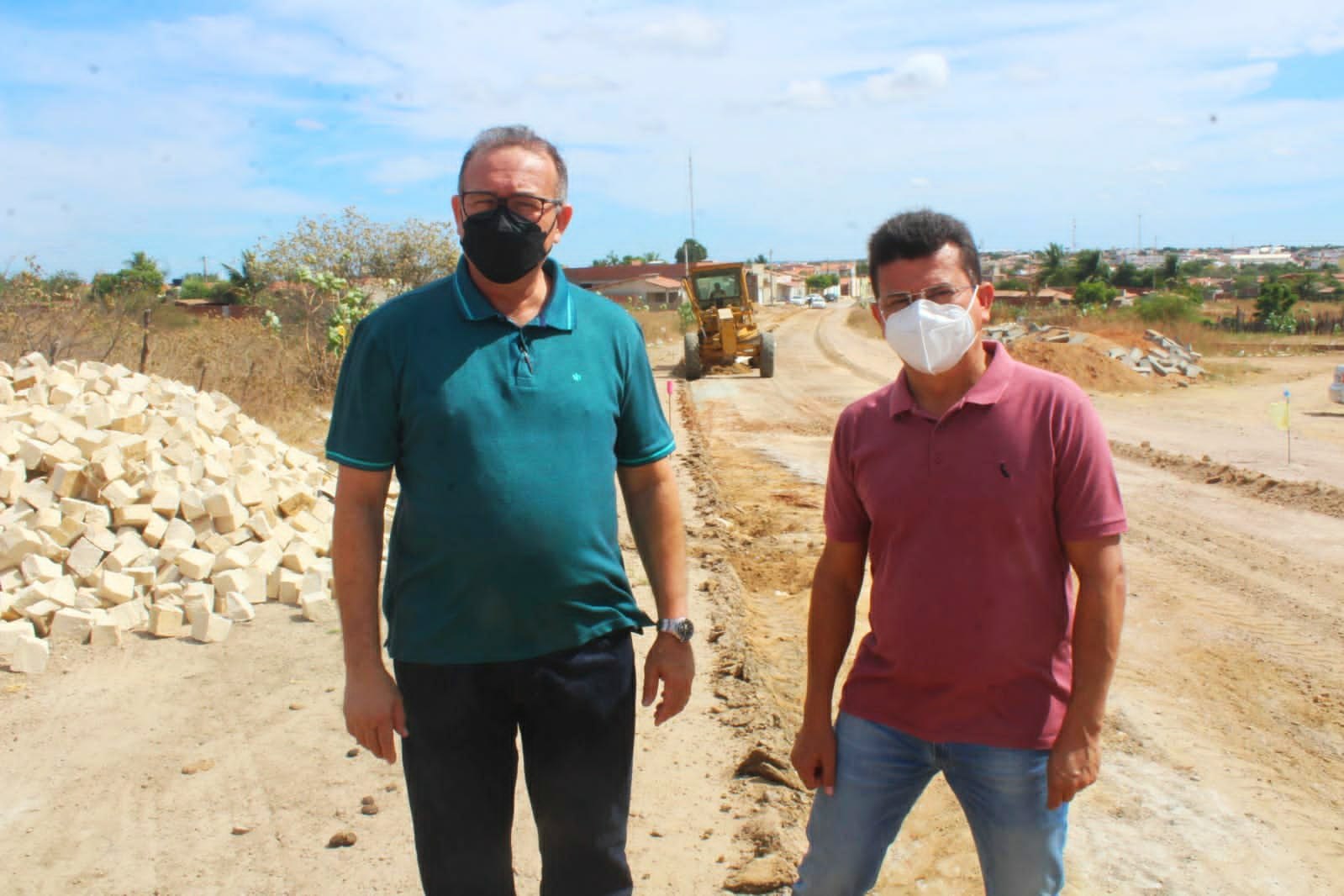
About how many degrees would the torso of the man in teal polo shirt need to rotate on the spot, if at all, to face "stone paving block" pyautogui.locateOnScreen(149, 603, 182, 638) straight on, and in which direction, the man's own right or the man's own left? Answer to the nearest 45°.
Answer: approximately 135° to the man's own right

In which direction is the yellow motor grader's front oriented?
toward the camera

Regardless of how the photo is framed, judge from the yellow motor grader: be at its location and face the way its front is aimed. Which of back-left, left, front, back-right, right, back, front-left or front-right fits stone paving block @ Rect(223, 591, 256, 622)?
front

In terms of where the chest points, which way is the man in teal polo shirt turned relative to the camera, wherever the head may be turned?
toward the camera

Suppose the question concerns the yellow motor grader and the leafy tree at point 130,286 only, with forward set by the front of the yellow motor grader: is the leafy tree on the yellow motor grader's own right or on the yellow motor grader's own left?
on the yellow motor grader's own right

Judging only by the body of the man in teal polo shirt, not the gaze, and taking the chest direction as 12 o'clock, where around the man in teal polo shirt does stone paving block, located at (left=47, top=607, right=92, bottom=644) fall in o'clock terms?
The stone paving block is roughly at 5 o'clock from the man in teal polo shirt.

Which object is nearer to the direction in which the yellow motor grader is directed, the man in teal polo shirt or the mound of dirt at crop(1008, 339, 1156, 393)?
the man in teal polo shirt

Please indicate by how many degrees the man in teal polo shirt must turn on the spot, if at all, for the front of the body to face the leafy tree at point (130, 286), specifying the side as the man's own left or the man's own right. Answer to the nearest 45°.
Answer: approximately 180°

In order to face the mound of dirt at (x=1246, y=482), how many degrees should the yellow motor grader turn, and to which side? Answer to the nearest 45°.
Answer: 0° — it already faces it

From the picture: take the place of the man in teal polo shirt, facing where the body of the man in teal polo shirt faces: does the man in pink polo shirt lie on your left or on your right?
on your left

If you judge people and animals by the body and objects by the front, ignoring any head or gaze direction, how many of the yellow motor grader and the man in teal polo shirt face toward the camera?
2

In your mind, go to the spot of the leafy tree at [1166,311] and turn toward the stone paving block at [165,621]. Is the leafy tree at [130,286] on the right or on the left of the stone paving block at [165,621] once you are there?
right

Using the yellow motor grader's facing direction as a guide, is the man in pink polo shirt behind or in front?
in front

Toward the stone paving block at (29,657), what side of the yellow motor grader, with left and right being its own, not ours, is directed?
front
